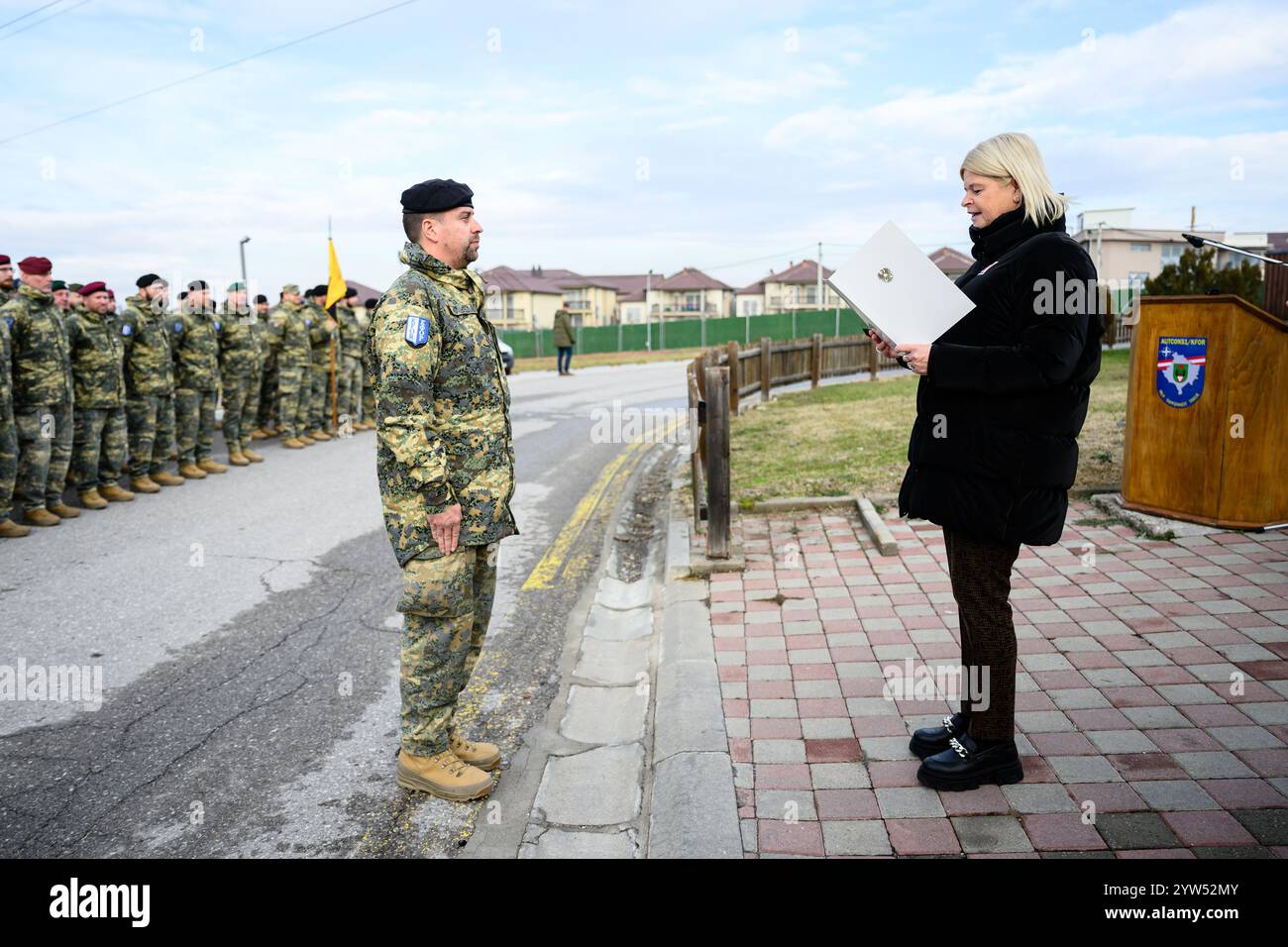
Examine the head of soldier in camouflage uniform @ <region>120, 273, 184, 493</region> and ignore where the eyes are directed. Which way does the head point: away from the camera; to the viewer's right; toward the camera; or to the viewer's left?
to the viewer's right

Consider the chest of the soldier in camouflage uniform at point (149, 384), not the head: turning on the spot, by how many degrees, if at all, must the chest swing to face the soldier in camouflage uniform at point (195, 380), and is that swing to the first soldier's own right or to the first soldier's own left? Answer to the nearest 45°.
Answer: approximately 90° to the first soldier's own left

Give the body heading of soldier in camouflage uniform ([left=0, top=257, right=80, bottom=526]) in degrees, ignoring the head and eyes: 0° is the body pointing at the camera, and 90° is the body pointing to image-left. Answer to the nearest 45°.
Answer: approximately 315°

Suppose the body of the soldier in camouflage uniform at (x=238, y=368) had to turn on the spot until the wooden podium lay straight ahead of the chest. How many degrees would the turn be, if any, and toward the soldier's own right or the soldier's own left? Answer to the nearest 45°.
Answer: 0° — they already face it

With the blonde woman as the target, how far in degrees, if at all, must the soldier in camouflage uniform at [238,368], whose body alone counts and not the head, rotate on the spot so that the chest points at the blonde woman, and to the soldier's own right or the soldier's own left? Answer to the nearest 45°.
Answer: approximately 45° to the soldier's own right

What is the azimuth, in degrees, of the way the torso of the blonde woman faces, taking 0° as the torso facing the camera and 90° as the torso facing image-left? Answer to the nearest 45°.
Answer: approximately 90°

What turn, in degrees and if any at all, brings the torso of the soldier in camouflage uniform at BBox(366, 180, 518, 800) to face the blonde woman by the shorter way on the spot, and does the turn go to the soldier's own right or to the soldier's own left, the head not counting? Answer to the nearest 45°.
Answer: approximately 45° to the soldier's own right

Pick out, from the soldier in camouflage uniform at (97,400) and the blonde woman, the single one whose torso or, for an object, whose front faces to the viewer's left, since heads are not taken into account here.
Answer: the blonde woman

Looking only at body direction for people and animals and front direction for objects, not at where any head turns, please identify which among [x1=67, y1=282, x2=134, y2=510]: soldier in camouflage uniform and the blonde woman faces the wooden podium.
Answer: the soldier in camouflage uniform

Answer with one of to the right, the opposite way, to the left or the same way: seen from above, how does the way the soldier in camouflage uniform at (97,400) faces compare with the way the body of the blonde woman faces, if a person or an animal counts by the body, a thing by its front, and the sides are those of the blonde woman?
the opposite way

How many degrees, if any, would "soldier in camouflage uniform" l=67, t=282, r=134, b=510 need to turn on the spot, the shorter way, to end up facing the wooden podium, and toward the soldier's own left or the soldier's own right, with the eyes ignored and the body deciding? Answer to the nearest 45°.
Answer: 0° — they already face it

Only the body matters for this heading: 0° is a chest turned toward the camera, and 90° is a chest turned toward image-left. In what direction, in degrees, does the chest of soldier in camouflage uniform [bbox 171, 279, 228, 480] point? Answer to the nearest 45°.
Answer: approximately 315°

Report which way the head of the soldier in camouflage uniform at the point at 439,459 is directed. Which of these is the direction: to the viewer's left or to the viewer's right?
to the viewer's right

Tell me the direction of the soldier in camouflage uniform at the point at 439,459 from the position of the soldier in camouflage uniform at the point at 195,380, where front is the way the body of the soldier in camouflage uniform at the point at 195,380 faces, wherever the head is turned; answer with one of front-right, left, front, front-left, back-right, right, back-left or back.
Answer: front-right

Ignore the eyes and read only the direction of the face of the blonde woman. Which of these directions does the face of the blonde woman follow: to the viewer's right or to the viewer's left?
to the viewer's left

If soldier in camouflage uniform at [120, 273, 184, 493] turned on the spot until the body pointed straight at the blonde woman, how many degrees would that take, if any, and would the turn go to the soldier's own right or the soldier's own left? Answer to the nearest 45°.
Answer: approximately 45° to the soldier's own right
